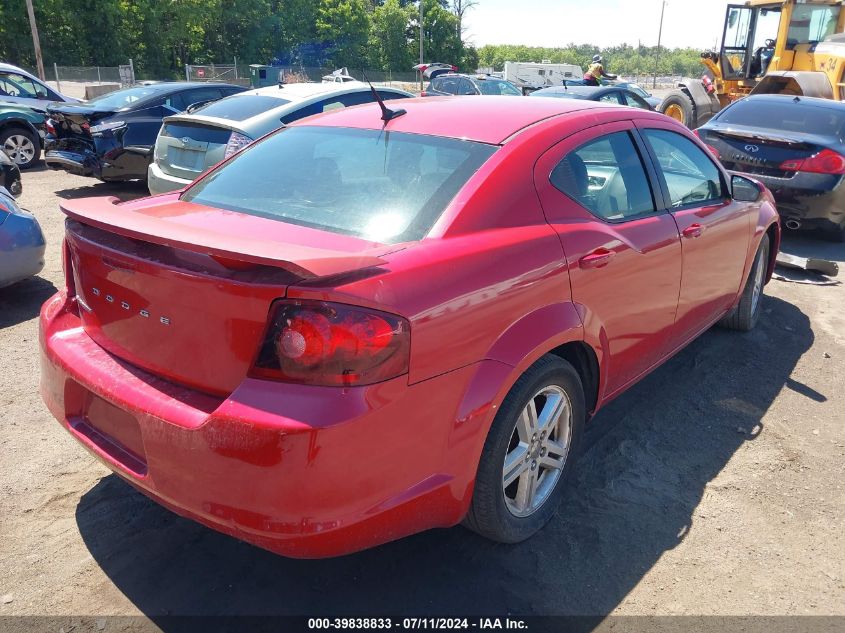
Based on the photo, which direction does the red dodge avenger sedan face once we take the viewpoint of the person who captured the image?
facing away from the viewer and to the right of the viewer

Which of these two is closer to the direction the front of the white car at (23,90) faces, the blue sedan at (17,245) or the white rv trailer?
the white rv trailer

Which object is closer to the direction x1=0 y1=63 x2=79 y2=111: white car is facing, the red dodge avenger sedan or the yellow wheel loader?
the yellow wheel loader

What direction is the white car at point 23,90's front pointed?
to the viewer's right

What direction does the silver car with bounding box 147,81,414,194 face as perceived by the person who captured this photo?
facing away from the viewer and to the right of the viewer

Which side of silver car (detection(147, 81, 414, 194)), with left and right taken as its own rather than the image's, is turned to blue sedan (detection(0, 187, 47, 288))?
back

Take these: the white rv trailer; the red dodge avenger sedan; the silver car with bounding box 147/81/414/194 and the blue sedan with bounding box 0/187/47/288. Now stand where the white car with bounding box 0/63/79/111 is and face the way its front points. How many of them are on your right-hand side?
3

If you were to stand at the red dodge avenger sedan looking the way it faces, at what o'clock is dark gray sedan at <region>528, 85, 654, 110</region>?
The dark gray sedan is roughly at 11 o'clock from the red dodge avenger sedan.

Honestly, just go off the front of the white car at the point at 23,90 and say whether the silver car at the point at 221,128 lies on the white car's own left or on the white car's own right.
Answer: on the white car's own right

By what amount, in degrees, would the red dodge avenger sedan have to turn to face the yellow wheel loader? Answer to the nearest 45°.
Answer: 0° — it already faces it
